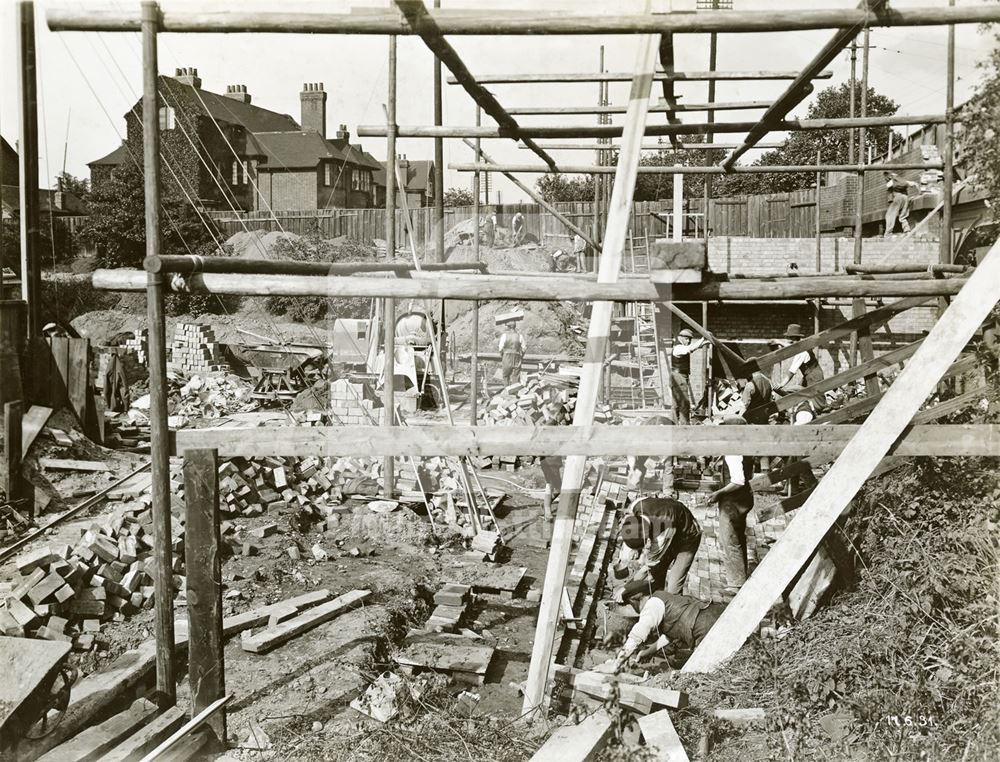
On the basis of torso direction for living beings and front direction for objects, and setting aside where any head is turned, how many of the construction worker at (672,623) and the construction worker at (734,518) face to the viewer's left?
2

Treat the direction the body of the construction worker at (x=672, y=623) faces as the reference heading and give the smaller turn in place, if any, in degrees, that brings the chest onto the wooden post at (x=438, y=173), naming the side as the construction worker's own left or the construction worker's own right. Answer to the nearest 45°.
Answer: approximately 45° to the construction worker's own right

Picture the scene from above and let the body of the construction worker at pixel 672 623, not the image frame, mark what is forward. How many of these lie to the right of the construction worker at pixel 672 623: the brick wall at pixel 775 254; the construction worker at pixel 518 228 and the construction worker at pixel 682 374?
3

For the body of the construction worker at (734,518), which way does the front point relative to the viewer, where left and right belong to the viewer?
facing to the left of the viewer

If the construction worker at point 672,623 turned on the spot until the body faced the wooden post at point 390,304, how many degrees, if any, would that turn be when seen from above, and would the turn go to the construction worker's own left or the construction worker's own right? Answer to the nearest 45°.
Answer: approximately 45° to the construction worker's own right

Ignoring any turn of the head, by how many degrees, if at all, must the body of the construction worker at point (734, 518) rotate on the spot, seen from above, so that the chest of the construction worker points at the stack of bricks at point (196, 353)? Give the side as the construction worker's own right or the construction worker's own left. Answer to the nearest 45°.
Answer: approximately 45° to the construction worker's own right

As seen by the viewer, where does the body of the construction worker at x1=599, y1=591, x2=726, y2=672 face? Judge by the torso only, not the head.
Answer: to the viewer's left

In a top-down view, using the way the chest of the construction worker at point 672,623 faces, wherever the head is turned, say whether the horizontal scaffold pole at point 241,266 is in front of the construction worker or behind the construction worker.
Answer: in front

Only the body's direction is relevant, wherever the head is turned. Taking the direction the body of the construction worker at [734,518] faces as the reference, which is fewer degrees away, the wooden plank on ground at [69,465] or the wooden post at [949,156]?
the wooden plank on ground
